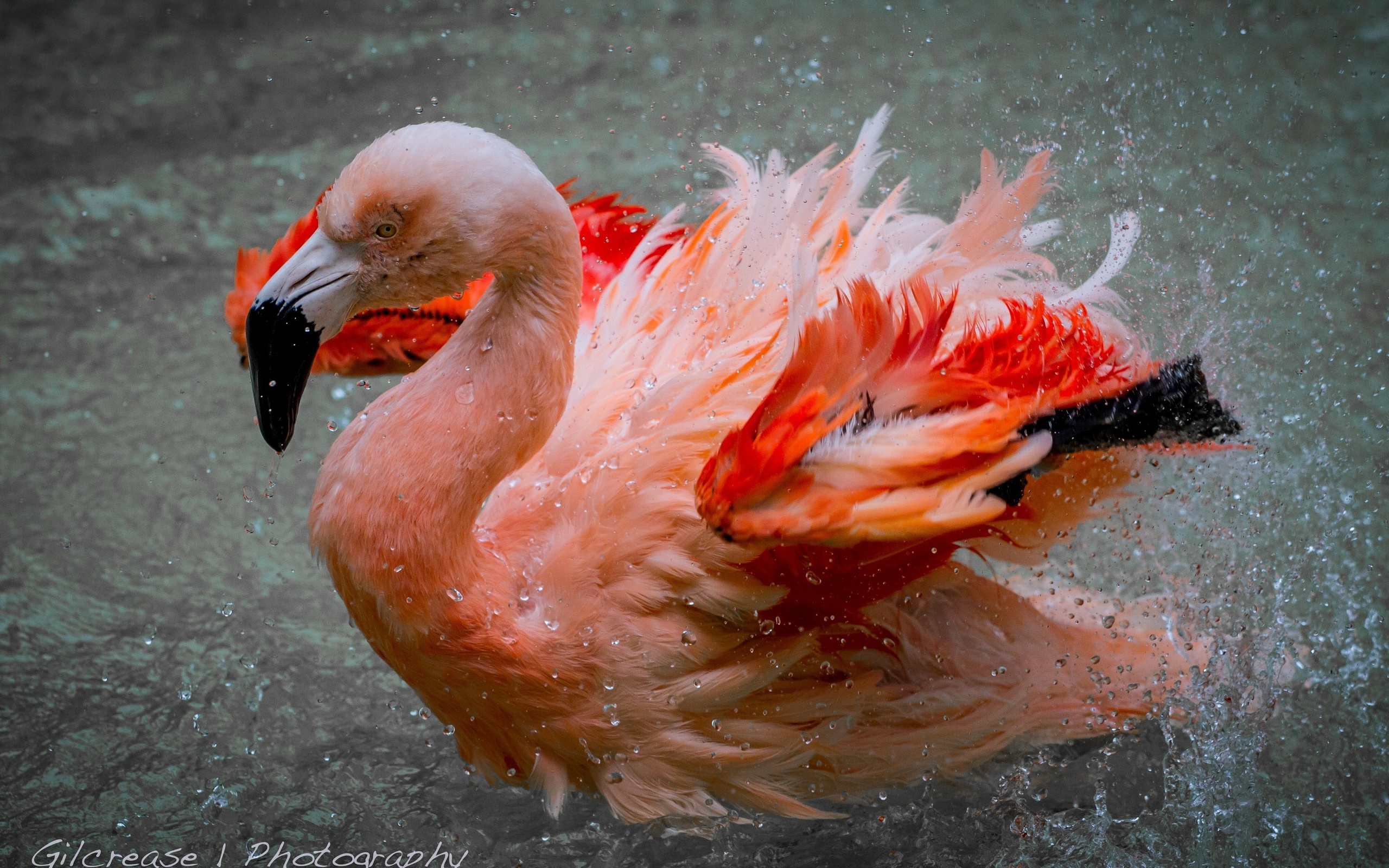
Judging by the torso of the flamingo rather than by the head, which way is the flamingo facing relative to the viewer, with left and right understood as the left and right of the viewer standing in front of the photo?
facing to the left of the viewer
